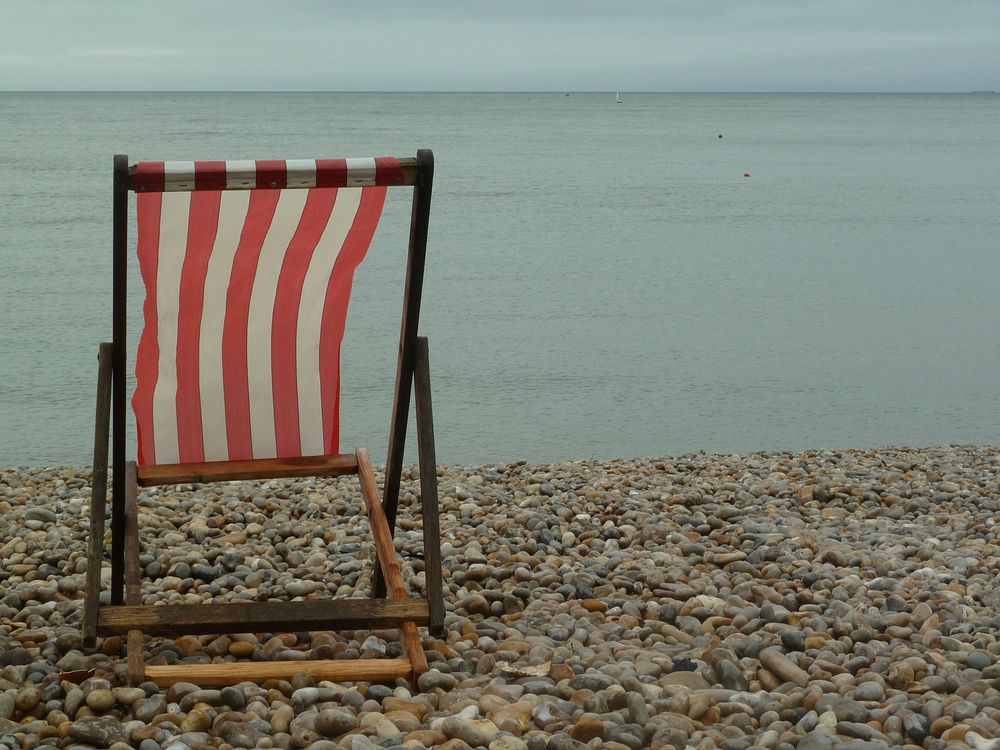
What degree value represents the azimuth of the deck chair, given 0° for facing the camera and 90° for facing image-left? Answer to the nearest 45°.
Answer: approximately 180°
